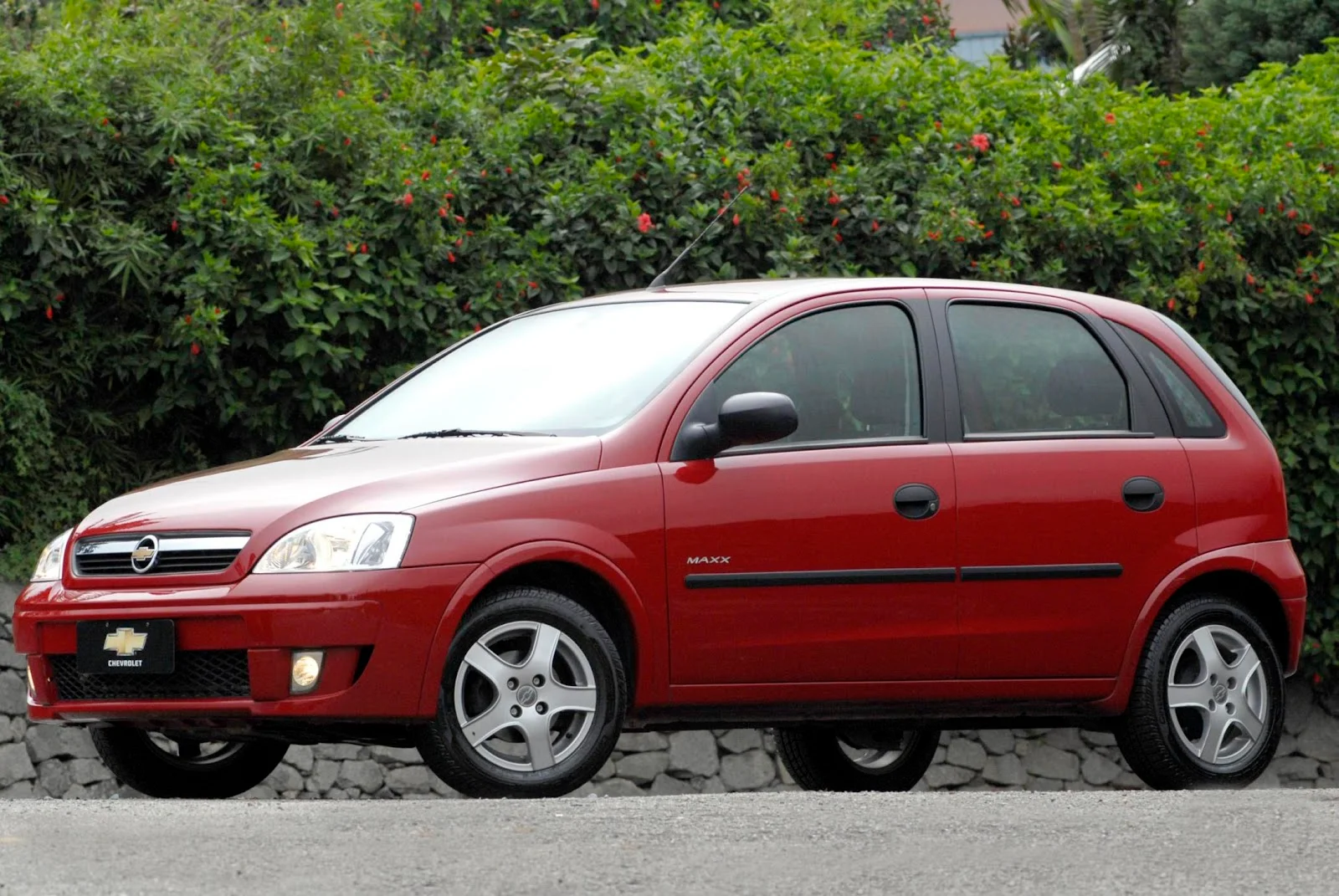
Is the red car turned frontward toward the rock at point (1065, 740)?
no

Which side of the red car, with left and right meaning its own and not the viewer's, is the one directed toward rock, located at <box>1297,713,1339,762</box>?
back

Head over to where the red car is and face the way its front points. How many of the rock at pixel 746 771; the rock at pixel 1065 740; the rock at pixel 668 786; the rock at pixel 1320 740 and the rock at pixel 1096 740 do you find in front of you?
0

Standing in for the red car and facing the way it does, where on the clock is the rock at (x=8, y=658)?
The rock is roughly at 3 o'clock from the red car.

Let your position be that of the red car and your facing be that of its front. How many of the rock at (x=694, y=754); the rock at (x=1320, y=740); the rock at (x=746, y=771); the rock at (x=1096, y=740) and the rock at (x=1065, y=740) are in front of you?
0

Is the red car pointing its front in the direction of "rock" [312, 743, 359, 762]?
no

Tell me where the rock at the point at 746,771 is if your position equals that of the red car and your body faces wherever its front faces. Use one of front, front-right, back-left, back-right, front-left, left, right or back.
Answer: back-right

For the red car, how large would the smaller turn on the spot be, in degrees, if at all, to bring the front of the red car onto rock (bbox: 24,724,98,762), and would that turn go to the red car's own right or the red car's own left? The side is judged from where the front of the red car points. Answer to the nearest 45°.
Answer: approximately 90° to the red car's own right

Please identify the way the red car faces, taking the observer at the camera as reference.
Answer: facing the viewer and to the left of the viewer

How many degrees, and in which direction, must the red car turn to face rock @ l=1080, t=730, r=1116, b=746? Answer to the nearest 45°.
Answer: approximately 180°

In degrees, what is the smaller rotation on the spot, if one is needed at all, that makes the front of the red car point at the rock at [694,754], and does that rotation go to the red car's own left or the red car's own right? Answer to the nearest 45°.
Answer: approximately 135° to the red car's own right

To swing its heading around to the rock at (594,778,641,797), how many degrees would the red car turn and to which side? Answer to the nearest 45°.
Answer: approximately 135° to its right

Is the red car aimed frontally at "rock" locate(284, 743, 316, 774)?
no

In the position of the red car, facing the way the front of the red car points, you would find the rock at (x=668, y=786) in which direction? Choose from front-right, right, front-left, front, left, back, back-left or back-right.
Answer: back-right
